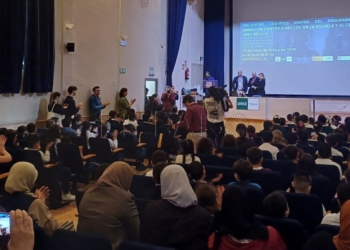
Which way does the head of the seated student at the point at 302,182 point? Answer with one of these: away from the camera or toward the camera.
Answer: away from the camera

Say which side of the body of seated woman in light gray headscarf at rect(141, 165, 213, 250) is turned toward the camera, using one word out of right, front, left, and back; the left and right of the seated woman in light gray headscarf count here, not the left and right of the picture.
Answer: back

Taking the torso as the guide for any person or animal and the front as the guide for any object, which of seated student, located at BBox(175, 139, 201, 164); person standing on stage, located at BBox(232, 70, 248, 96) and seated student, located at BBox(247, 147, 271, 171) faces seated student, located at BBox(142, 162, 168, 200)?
the person standing on stage

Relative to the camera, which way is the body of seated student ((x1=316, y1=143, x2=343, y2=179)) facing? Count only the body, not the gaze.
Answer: away from the camera

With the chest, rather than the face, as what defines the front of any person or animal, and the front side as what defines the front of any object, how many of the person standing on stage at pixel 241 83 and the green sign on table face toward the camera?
2

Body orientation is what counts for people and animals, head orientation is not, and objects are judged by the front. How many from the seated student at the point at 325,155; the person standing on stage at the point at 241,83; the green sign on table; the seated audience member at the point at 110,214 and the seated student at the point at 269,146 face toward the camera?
2

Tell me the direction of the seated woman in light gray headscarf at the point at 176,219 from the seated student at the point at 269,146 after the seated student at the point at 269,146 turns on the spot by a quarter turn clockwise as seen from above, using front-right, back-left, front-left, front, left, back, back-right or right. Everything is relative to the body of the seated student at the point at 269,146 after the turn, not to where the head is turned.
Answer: right

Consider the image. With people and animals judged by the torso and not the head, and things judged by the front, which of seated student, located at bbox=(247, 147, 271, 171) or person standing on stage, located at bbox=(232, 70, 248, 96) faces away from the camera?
the seated student

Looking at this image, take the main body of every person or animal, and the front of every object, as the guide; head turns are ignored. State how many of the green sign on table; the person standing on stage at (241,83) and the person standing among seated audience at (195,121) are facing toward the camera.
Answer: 2

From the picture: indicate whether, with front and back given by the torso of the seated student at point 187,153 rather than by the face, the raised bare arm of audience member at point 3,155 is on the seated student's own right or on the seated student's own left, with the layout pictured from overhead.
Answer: on the seated student's own left

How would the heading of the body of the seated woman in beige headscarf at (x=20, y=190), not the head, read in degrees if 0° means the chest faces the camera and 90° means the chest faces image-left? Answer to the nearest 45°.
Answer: approximately 225°

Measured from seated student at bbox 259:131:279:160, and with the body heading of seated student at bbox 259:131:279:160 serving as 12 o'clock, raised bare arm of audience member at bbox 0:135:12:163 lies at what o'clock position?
raised bare arm of audience member at bbox 0:135:12:163 is roughly at 8 o'clock from seated student at bbox 259:131:279:160.
